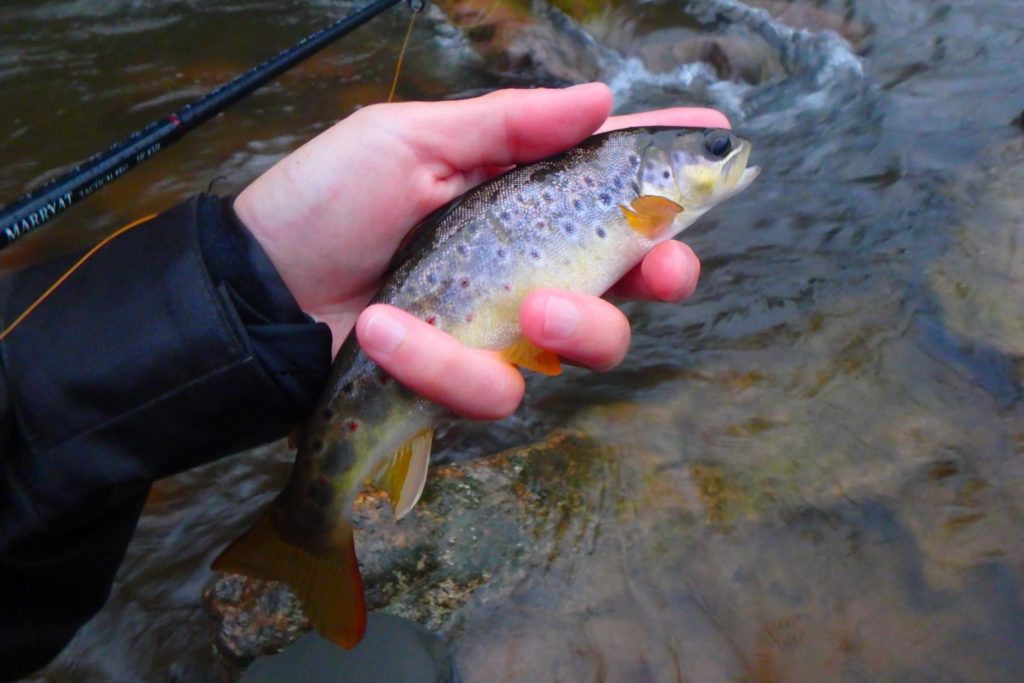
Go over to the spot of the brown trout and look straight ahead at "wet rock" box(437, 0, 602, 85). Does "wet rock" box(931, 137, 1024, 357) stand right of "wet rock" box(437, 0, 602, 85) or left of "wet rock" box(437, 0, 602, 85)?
right

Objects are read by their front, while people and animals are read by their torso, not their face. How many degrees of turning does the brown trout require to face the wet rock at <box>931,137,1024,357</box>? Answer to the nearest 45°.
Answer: approximately 45° to its left

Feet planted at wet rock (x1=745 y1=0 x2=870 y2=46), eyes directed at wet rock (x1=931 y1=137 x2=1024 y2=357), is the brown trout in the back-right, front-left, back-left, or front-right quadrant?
front-right

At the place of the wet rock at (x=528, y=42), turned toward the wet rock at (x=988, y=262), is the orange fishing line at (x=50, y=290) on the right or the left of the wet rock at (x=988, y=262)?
right

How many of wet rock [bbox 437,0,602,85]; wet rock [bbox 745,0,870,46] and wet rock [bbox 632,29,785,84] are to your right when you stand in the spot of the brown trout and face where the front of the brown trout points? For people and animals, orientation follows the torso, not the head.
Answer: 0

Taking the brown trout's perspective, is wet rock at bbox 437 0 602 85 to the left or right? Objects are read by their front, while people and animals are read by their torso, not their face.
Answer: on its left

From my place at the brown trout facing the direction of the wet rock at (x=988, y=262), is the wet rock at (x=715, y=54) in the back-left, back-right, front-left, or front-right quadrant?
front-left

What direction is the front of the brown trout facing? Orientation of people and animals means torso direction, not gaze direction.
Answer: to the viewer's right

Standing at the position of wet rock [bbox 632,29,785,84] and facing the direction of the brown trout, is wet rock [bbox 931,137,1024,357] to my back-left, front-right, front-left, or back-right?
front-left

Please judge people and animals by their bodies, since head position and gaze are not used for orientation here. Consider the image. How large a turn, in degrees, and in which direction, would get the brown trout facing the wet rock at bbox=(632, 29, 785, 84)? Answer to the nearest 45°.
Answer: approximately 45° to its left

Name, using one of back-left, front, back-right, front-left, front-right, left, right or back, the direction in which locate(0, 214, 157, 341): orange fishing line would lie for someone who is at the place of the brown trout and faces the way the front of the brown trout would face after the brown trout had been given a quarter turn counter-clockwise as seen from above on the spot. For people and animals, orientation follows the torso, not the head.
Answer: left

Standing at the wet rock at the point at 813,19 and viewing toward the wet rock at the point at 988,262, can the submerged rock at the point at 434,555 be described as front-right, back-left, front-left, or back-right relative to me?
front-right

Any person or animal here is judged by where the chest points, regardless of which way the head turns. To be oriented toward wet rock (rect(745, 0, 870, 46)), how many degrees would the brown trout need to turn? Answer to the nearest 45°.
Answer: approximately 45° to its left
